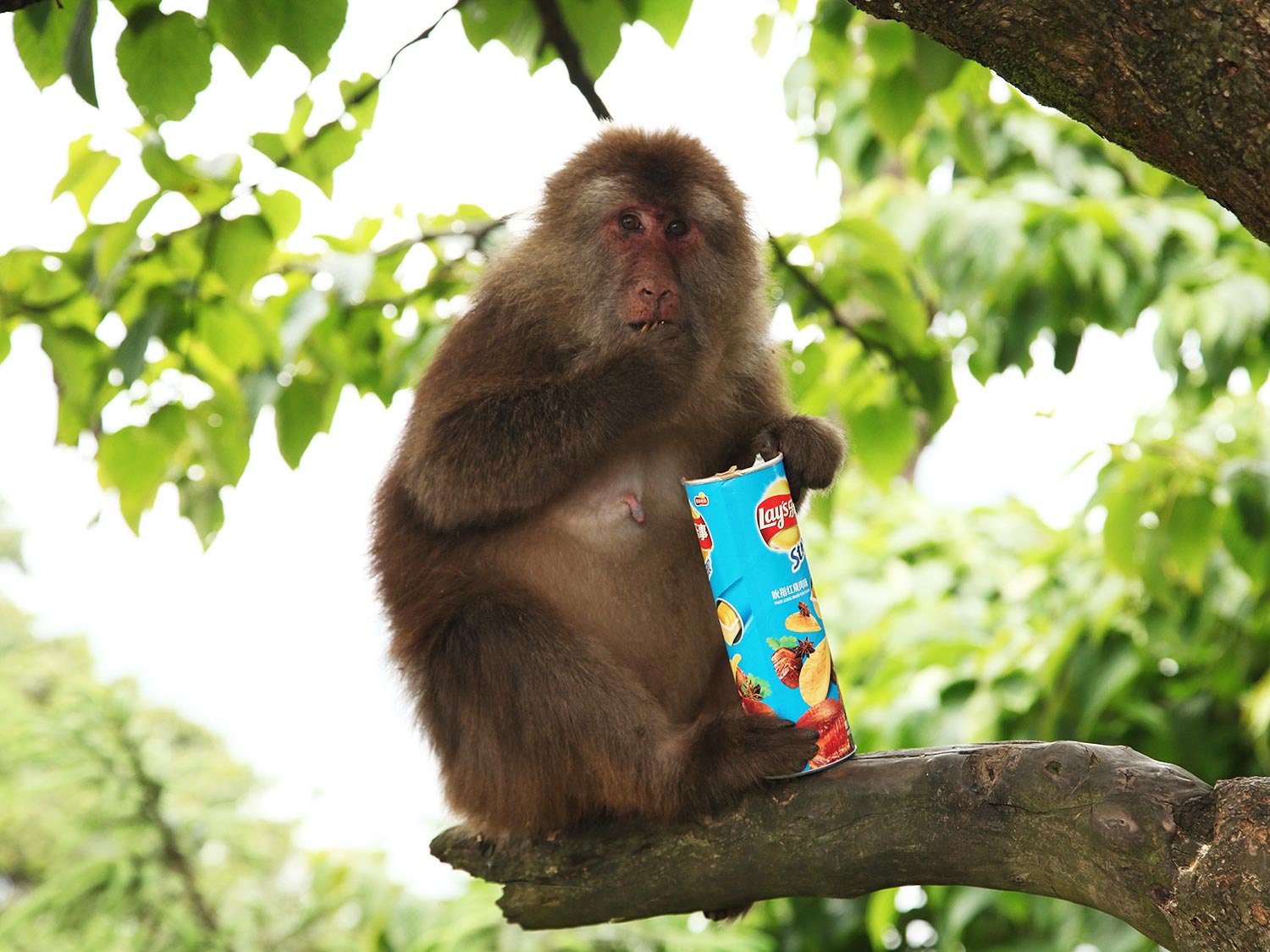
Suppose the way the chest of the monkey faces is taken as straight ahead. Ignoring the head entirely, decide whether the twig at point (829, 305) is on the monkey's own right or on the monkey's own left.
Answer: on the monkey's own left

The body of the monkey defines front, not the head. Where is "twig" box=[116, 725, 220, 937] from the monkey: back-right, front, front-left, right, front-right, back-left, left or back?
back

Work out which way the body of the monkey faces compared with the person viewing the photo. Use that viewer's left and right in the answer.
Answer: facing the viewer and to the right of the viewer

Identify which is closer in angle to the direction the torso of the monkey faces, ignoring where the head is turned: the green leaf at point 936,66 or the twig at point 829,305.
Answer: the green leaf
